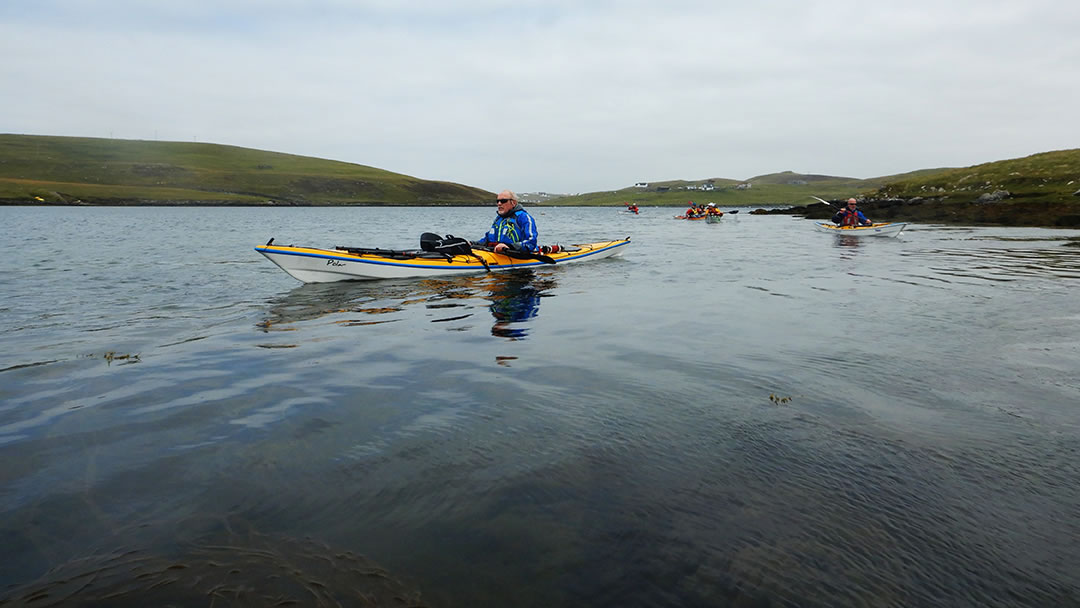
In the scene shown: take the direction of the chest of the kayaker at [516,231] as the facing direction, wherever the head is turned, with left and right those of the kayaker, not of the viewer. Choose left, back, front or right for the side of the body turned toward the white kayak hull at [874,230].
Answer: back

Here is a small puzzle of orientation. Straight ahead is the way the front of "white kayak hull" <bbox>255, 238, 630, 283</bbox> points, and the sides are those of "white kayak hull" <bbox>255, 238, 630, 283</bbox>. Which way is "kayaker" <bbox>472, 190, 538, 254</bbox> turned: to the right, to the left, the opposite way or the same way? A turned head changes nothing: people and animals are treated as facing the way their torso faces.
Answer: the same way

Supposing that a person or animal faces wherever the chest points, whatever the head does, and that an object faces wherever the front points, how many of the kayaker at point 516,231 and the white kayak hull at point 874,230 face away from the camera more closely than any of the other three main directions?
0

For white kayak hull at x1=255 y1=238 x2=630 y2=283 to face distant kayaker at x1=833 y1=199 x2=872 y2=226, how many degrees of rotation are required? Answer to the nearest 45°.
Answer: approximately 180°

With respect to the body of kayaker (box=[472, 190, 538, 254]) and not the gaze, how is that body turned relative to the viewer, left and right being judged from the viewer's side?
facing the viewer and to the left of the viewer

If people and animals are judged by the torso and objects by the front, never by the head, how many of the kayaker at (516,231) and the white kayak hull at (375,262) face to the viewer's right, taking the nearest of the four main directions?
0

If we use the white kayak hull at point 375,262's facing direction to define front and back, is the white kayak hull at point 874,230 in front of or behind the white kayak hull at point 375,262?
behind

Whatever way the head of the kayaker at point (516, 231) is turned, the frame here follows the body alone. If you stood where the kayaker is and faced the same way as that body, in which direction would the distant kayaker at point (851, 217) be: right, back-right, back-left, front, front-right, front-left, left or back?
back

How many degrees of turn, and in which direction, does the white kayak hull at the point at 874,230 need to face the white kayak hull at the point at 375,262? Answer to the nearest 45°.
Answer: approximately 90° to its right
